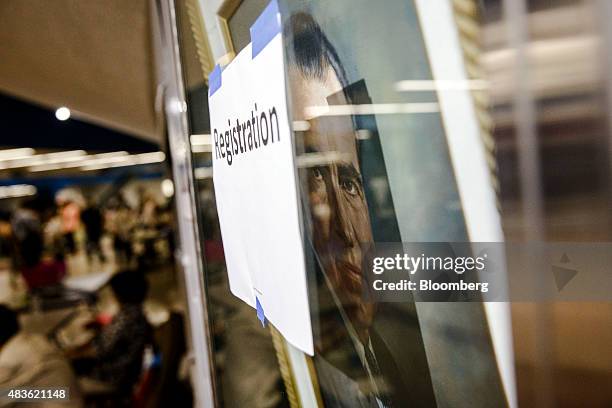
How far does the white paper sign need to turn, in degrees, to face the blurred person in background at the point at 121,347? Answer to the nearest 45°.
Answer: approximately 90° to its right

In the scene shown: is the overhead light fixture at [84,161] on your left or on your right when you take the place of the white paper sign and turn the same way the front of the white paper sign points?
on your right

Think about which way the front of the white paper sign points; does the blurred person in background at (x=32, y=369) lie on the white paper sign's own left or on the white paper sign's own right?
on the white paper sign's own right

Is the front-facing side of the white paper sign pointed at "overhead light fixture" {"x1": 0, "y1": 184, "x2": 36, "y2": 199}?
no

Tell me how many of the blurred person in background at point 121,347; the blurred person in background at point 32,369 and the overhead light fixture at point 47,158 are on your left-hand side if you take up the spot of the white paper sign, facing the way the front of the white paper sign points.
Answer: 0

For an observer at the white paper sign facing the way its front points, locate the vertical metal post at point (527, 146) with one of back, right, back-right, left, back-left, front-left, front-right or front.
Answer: left

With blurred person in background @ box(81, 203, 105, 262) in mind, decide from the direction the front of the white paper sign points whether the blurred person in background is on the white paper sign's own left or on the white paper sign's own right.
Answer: on the white paper sign's own right

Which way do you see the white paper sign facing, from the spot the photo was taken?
facing the viewer and to the left of the viewer
